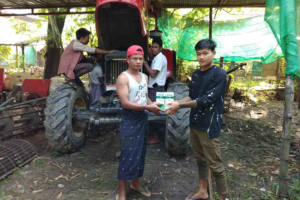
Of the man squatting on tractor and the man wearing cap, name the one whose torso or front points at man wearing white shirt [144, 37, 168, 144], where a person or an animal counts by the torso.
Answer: the man squatting on tractor

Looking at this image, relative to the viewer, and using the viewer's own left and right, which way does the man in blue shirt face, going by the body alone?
facing the viewer and to the left of the viewer

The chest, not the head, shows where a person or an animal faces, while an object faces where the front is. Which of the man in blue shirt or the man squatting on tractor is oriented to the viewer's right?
the man squatting on tractor

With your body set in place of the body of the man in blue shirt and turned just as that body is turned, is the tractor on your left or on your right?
on your right

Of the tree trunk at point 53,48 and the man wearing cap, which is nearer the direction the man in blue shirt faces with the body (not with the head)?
the man wearing cap

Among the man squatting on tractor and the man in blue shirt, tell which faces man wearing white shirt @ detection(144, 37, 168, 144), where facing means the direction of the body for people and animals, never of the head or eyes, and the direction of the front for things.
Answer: the man squatting on tractor

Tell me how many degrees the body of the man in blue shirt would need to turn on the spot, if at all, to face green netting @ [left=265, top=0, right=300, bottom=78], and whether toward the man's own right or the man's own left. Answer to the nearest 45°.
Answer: approximately 180°

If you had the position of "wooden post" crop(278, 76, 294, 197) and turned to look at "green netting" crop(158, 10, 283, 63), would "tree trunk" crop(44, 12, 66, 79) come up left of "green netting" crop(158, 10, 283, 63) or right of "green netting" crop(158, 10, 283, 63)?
left

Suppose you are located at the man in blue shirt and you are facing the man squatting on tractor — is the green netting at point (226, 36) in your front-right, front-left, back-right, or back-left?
front-right

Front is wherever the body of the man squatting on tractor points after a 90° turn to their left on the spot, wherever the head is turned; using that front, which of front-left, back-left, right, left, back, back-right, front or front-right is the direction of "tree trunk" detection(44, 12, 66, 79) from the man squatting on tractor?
front

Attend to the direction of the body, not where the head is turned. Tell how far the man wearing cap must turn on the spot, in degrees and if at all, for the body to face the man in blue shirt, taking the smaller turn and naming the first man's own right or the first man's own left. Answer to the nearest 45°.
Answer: approximately 45° to the first man's own left

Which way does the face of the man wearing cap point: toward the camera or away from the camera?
toward the camera

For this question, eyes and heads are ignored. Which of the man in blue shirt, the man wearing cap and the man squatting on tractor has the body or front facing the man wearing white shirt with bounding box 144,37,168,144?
the man squatting on tractor

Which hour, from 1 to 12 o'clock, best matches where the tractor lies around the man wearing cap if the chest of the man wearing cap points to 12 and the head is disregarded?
The tractor is roughly at 7 o'clock from the man wearing cap.

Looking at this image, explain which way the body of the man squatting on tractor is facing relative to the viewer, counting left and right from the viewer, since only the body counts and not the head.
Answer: facing to the right of the viewer

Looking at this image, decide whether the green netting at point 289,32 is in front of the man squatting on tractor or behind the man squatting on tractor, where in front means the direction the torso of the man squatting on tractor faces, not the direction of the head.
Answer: in front
